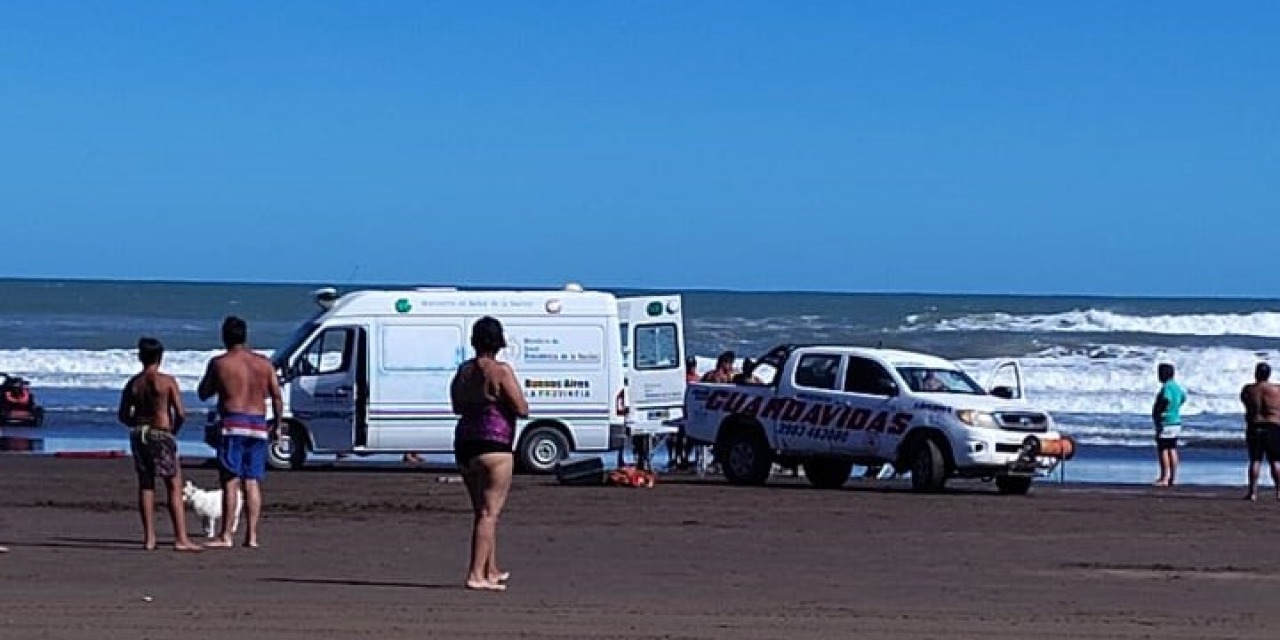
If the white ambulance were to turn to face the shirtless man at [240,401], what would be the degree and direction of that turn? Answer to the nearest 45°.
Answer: approximately 90° to its left

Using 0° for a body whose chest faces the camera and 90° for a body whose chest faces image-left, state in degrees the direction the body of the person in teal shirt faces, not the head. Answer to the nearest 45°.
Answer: approximately 135°

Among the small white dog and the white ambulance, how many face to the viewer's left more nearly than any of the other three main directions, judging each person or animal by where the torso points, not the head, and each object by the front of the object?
2

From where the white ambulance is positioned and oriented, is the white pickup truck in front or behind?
behind

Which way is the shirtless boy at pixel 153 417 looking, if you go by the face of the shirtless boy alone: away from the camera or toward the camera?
away from the camera

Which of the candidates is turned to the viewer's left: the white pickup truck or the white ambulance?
the white ambulance

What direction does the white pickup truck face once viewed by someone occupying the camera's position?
facing the viewer and to the right of the viewer

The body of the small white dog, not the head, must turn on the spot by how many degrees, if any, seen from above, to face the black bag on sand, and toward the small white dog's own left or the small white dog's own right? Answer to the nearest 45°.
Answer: approximately 135° to the small white dog's own right

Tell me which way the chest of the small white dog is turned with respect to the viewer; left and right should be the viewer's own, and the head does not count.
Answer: facing to the left of the viewer

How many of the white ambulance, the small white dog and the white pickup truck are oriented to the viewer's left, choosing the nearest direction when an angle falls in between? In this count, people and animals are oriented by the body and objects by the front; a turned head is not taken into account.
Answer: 2

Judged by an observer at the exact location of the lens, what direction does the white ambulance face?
facing to the left of the viewer

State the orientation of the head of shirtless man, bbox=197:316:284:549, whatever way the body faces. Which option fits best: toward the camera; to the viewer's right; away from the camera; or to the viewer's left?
away from the camera

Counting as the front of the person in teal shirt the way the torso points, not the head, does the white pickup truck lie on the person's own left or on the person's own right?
on the person's own left
